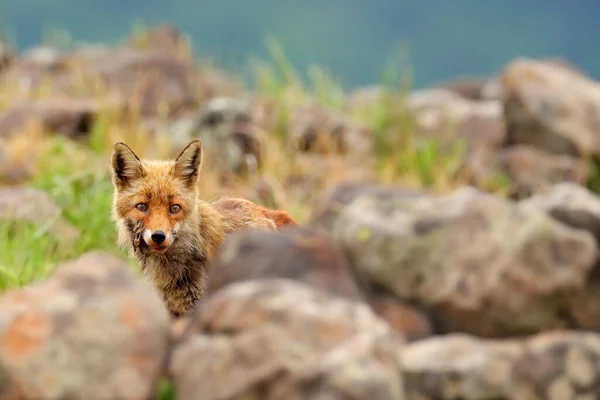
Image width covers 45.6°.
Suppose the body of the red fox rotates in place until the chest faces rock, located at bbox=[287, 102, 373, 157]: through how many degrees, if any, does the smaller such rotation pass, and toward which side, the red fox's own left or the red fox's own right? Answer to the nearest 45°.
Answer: approximately 135° to the red fox's own right

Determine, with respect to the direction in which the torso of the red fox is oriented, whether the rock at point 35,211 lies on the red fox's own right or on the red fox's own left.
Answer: on the red fox's own right

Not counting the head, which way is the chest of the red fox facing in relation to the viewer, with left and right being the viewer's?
facing the viewer and to the left of the viewer

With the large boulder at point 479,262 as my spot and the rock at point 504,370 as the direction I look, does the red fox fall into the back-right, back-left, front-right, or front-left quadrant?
back-right

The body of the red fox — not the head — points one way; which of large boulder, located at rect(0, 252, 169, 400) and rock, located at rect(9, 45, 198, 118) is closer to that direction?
the large boulder

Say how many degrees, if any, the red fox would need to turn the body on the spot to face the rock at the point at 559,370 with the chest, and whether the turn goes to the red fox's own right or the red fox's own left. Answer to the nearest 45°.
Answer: approximately 90° to the red fox's own left

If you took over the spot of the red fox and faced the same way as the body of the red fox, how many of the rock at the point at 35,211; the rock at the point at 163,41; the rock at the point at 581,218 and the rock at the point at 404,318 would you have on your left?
2

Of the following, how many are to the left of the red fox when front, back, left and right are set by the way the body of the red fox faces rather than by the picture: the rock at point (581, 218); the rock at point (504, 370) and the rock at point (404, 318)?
3

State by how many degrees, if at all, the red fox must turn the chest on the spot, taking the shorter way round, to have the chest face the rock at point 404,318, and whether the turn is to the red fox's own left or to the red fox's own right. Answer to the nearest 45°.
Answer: approximately 90° to the red fox's own left

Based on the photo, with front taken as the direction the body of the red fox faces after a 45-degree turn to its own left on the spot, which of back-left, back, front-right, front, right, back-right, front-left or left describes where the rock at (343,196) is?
left

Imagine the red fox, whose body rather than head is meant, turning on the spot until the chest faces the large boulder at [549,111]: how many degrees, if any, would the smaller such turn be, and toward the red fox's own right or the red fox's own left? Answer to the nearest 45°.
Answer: approximately 180°

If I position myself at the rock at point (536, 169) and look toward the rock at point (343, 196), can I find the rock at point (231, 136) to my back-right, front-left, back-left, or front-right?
front-right

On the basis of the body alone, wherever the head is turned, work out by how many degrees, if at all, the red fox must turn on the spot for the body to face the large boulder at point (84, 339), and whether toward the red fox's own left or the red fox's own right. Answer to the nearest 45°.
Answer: approximately 45° to the red fox's own left

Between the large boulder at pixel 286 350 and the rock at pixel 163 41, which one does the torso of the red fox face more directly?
the large boulder

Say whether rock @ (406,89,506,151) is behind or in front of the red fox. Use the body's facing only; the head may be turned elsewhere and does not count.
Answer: behind
